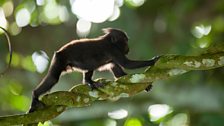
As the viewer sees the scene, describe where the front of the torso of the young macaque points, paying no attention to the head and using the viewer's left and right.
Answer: facing to the right of the viewer
